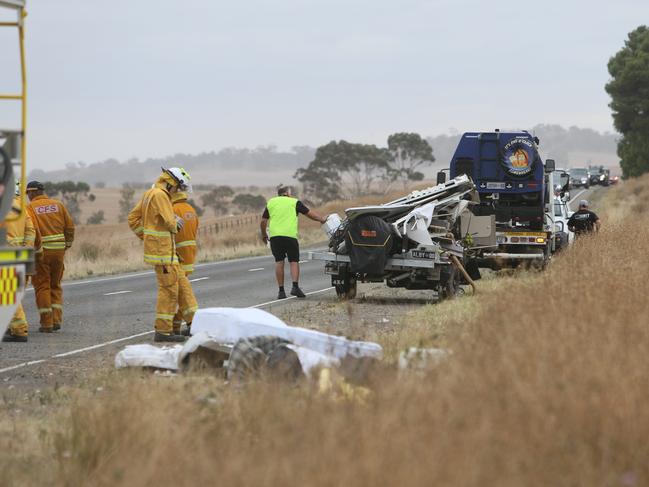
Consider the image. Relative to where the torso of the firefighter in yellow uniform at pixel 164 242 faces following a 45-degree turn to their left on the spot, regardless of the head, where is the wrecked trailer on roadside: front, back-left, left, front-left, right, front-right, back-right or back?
front

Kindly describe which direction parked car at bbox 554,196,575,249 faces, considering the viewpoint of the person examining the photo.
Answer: facing the viewer

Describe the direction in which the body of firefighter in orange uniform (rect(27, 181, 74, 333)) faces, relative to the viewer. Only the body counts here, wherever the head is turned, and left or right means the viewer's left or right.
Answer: facing away from the viewer

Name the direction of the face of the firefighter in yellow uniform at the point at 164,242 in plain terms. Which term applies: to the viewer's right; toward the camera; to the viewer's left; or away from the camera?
to the viewer's right

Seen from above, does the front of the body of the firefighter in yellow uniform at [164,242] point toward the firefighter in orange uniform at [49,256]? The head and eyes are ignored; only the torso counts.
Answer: no

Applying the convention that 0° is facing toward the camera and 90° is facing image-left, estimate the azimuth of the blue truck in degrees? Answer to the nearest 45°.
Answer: approximately 180°

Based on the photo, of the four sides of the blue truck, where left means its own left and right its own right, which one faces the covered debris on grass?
back

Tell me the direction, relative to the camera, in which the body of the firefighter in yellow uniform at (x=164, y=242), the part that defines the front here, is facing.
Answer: to the viewer's right

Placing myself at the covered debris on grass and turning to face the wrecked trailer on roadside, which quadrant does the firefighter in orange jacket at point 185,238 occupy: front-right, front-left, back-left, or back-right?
front-left

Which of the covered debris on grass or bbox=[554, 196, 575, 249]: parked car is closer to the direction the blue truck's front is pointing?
the parked car
